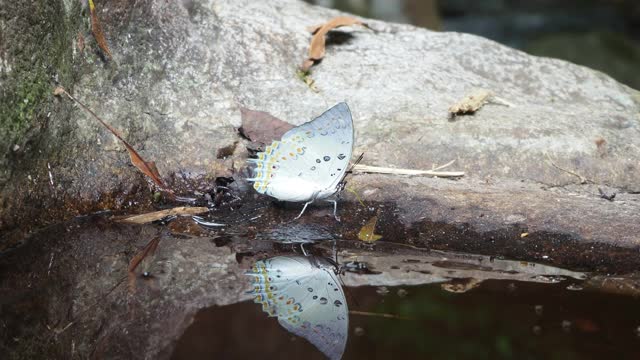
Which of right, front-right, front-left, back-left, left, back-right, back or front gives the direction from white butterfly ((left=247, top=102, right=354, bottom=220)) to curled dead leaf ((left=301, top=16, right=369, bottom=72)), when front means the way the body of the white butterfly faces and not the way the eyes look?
left

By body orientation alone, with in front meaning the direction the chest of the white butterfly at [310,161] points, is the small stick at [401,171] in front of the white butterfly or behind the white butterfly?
in front

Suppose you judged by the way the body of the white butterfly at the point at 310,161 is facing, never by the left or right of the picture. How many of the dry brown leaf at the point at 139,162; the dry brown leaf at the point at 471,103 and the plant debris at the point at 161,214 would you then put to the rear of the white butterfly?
2

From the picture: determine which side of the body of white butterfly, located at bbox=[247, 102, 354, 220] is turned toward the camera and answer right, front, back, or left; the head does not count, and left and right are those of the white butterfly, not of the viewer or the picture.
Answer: right

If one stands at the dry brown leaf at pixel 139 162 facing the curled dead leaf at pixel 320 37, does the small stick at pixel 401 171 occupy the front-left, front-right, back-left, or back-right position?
front-right

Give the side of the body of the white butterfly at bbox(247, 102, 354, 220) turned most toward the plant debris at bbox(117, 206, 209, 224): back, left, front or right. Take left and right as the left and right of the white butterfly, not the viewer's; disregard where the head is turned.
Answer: back

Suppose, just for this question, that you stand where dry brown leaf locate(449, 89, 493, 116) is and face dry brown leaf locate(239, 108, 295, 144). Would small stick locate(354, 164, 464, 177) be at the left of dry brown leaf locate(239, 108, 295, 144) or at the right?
left

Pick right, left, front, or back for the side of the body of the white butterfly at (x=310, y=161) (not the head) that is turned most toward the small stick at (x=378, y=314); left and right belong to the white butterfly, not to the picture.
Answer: right

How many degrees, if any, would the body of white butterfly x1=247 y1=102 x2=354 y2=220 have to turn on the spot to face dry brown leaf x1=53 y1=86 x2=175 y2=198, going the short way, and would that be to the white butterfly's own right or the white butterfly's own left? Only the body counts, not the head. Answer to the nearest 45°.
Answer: approximately 180°

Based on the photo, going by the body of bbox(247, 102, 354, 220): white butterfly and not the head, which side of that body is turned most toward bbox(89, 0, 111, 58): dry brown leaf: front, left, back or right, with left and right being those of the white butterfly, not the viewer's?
back
